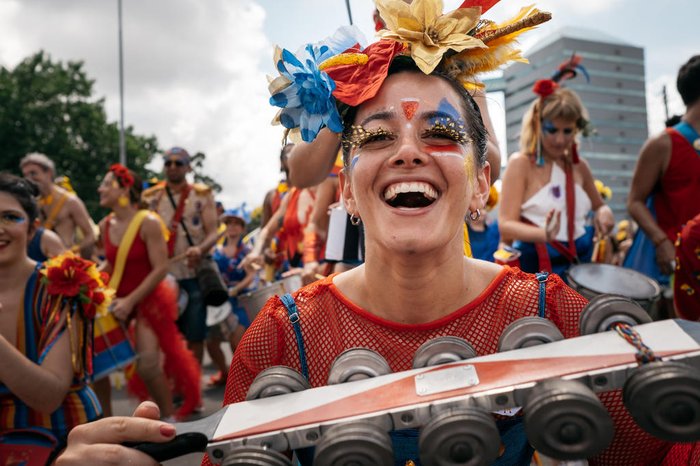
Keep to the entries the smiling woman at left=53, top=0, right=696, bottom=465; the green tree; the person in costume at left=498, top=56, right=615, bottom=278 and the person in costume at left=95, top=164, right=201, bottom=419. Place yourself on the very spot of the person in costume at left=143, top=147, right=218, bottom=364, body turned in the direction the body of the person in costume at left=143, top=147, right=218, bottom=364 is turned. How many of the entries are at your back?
1

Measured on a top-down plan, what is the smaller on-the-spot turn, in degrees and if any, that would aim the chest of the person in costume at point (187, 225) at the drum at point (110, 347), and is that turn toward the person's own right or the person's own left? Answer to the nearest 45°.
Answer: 0° — they already face it

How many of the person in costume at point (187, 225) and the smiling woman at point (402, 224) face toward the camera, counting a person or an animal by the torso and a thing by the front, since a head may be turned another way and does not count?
2

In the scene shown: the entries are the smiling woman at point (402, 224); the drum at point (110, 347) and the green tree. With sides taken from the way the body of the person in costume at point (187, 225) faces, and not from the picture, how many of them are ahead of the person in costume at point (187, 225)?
2

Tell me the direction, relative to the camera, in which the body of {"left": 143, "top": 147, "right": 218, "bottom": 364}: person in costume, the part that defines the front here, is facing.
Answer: toward the camera

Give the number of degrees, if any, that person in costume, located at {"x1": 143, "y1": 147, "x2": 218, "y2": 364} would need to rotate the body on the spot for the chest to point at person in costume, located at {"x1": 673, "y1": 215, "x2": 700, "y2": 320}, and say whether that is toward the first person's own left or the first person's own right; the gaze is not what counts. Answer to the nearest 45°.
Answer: approximately 45° to the first person's own left

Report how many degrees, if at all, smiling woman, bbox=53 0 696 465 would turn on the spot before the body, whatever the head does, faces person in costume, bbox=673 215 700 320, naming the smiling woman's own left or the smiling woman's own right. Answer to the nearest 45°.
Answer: approximately 135° to the smiling woman's own left

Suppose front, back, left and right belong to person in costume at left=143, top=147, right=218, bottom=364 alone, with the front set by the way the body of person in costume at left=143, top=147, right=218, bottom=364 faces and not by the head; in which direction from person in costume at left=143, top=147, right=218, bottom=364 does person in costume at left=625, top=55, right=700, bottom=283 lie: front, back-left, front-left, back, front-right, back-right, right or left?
front-left

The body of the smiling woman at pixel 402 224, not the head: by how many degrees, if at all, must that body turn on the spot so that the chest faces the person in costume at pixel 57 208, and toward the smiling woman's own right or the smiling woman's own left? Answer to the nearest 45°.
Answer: approximately 135° to the smiling woman's own right

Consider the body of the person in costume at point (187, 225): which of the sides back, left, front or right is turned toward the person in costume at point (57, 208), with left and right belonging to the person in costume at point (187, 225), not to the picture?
right

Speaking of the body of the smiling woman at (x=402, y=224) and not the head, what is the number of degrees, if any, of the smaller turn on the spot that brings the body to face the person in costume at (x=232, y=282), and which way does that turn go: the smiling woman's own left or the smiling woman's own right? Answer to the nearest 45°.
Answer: approximately 180°

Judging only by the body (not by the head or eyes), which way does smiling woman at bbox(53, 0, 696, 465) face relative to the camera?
toward the camera
